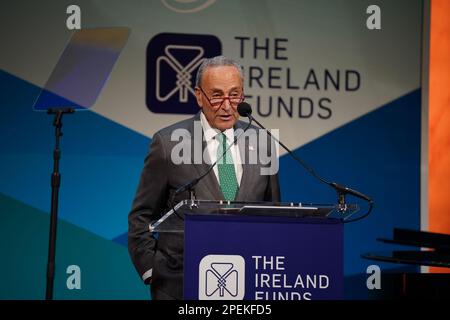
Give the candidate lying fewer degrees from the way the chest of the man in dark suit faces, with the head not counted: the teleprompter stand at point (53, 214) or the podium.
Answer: the podium

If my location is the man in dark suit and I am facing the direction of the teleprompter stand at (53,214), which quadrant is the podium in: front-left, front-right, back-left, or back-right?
back-left

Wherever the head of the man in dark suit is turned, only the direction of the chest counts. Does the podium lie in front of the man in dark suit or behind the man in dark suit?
in front

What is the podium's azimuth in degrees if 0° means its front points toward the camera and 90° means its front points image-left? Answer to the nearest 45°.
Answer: approximately 0°

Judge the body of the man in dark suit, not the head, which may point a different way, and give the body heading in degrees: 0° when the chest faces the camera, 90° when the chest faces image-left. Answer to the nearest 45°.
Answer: approximately 315°

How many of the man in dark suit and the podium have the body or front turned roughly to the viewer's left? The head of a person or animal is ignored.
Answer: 0
